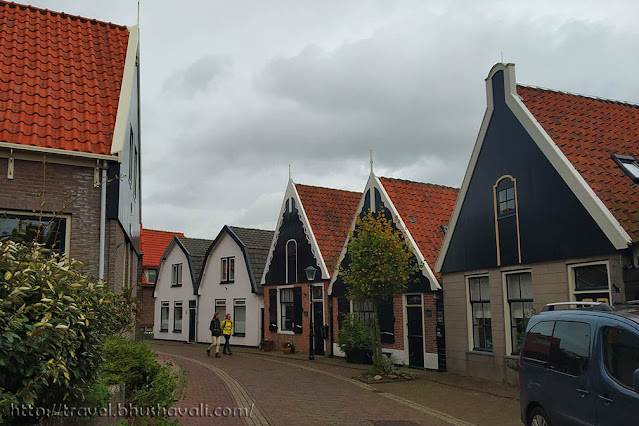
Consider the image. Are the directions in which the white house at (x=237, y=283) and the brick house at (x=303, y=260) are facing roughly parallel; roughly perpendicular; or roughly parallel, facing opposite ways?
roughly parallel

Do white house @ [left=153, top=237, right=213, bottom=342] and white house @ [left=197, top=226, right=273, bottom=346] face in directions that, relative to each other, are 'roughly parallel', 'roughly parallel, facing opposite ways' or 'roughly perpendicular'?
roughly parallel

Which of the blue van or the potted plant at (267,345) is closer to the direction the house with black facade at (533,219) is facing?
the blue van

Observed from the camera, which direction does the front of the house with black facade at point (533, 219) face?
facing the viewer and to the left of the viewer

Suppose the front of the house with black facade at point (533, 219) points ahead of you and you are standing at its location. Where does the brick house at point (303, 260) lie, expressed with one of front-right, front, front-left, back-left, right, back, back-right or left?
right

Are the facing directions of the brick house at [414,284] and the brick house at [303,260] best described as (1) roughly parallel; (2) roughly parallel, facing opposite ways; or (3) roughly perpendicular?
roughly parallel

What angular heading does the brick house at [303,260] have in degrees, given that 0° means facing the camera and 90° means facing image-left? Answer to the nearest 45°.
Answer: approximately 45°

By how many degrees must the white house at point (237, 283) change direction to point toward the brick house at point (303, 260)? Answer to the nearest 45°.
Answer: approximately 90° to its left

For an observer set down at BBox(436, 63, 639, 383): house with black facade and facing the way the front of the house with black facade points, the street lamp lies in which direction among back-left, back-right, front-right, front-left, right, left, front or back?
right

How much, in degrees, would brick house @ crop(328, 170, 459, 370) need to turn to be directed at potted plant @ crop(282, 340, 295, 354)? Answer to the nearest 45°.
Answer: approximately 90° to its right

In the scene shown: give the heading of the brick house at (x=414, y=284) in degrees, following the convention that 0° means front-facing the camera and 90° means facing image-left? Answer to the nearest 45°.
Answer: approximately 45°

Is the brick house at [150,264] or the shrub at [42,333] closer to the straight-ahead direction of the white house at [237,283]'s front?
the shrub

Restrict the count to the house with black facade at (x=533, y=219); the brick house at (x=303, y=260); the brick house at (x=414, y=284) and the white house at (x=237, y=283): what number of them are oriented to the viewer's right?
0

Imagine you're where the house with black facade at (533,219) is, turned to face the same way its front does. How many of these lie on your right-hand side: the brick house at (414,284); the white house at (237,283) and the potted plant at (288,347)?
3
